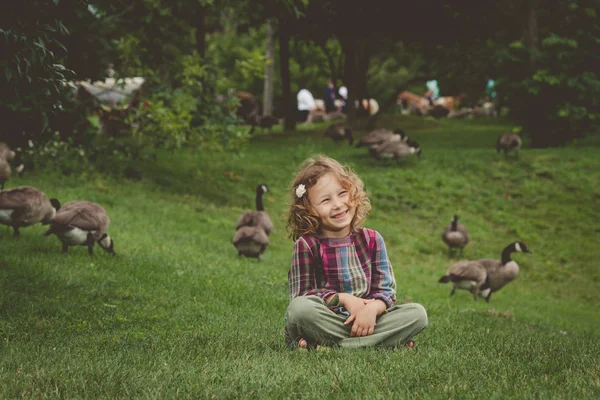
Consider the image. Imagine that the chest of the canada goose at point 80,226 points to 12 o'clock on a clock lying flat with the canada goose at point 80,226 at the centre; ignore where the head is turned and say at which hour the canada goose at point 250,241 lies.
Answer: the canada goose at point 250,241 is roughly at 11 o'clock from the canada goose at point 80,226.

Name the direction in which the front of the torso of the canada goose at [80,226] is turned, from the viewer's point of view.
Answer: to the viewer's right

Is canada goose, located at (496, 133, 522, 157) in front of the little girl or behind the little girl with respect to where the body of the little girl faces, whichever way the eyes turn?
behind

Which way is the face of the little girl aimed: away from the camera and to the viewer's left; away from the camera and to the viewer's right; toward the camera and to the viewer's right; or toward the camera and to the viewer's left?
toward the camera and to the viewer's right

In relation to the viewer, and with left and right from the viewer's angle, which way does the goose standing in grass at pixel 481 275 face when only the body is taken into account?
facing to the right of the viewer

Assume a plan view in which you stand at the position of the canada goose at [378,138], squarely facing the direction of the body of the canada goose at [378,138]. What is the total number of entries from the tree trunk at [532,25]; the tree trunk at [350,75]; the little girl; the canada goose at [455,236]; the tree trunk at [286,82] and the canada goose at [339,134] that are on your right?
2

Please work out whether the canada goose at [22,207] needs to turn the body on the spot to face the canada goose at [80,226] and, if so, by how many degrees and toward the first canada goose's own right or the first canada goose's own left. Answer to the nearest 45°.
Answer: approximately 45° to the first canada goose's own right

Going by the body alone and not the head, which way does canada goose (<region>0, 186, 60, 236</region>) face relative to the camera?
to the viewer's right

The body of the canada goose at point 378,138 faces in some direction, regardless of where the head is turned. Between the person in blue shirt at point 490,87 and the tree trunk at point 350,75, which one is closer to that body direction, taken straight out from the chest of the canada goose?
the person in blue shirt
